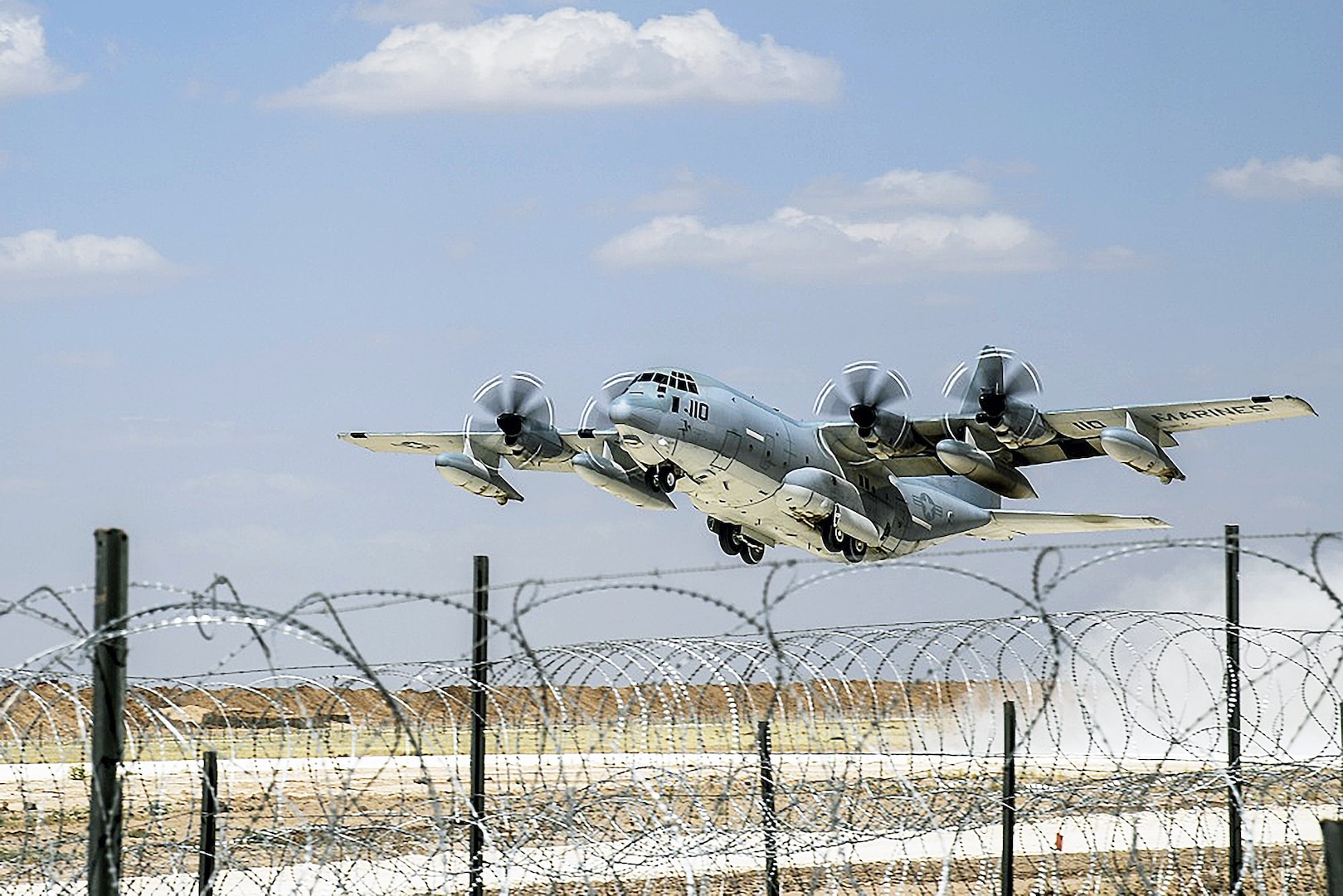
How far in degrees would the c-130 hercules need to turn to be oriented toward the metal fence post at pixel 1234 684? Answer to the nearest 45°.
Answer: approximately 45° to its left

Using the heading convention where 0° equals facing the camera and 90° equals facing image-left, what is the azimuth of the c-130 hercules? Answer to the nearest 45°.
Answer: approximately 45°

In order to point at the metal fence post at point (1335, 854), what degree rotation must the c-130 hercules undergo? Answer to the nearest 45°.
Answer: approximately 45° to its left

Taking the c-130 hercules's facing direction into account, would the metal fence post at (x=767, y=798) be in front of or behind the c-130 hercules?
in front

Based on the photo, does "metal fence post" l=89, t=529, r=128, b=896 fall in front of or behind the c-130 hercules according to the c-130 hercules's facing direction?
in front

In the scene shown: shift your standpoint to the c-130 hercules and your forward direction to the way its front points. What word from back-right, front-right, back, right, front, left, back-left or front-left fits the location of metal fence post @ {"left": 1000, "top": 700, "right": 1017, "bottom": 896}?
front-left

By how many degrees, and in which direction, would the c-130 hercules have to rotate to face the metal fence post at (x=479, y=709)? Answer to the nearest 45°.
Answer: approximately 45° to its left
